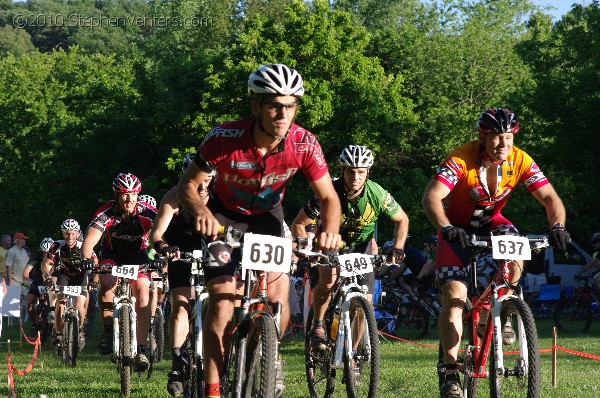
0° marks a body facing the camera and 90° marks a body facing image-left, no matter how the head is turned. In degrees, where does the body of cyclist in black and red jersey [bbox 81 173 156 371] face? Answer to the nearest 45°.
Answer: approximately 0°

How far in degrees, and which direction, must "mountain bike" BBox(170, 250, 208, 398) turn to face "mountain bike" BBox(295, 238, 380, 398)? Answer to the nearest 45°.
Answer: approximately 90° to its left

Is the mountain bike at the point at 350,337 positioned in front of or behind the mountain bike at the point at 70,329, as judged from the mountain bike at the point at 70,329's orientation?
in front

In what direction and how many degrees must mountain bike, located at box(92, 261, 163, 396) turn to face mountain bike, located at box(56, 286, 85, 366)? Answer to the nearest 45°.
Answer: approximately 180°

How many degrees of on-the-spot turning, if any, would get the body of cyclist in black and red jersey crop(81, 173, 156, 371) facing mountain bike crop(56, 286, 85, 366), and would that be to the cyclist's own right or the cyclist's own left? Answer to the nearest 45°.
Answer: approximately 180°

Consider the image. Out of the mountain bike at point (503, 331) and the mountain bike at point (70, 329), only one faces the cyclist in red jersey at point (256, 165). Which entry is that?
the mountain bike at point (70, 329)

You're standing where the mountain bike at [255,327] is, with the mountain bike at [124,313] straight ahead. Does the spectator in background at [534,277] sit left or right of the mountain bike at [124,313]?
right

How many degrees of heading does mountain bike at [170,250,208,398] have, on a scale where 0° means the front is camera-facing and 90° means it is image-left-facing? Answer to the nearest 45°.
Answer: approximately 0°

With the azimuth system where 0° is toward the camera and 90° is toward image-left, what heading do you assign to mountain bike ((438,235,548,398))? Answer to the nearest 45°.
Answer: approximately 315°

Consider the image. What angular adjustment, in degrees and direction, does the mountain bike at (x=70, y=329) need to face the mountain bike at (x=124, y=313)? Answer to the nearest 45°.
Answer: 0° — it already faces it
